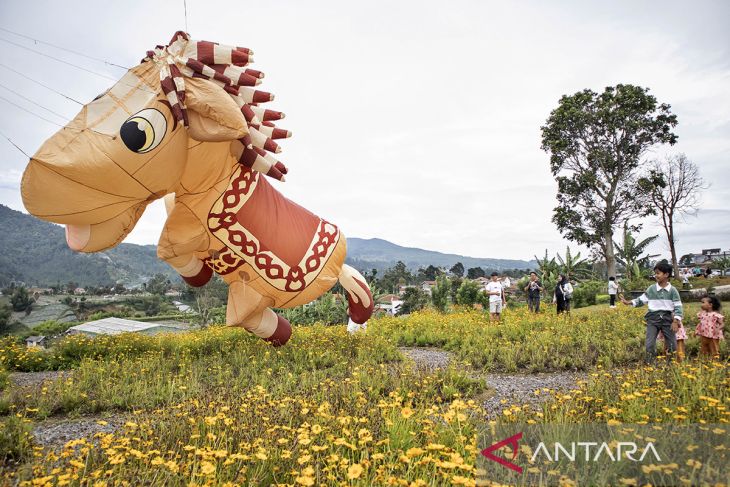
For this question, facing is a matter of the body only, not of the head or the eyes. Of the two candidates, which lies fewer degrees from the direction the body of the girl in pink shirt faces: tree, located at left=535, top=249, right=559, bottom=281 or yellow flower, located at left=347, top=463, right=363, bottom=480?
the yellow flower

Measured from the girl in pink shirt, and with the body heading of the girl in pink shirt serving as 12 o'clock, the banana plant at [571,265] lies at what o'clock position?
The banana plant is roughly at 4 o'clock from the girl in pink shirt.

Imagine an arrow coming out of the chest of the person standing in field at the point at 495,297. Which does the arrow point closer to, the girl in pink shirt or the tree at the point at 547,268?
the girl in pink shirt

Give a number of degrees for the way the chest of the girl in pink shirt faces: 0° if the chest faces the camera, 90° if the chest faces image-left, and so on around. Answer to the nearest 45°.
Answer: approximately 45°

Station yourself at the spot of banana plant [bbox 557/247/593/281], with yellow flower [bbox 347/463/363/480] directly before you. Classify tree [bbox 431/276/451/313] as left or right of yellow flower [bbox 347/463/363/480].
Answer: right

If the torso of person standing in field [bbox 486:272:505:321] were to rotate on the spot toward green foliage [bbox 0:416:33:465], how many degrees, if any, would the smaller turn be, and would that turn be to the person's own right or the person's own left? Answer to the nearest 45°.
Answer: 0° — they already face it

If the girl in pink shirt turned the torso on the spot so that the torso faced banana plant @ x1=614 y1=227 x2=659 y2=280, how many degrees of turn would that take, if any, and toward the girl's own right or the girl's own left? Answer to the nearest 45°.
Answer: approximately 135° to the girl's own right

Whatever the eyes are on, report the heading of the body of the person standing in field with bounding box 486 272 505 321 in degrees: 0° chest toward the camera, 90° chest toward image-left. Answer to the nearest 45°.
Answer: approximately 0°

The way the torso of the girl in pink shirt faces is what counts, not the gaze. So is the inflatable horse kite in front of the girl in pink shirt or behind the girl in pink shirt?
in front

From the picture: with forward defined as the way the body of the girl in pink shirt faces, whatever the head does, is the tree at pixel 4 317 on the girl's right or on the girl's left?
on the girl's right

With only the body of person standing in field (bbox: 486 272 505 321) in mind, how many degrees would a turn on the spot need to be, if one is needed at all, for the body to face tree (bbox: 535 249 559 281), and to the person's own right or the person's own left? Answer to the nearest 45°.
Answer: approximately 180°

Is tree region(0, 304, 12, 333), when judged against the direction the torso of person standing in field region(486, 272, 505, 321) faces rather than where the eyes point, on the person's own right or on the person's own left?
on the person's own right

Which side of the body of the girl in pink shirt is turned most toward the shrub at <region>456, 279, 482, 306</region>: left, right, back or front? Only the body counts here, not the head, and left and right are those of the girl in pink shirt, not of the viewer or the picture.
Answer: right
